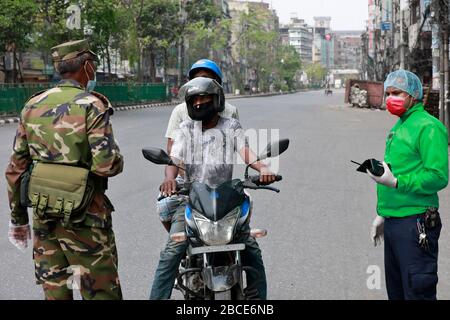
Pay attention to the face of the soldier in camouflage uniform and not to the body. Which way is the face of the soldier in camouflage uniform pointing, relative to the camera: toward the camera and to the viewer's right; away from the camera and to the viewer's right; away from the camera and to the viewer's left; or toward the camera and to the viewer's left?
away from the camera and to the viewer's right

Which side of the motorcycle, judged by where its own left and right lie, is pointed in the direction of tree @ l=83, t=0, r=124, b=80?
back

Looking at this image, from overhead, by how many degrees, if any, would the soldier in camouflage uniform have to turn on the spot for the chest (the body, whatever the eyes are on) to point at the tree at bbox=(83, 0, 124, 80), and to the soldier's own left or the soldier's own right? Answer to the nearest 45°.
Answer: approximately 45° to the soldier's own left

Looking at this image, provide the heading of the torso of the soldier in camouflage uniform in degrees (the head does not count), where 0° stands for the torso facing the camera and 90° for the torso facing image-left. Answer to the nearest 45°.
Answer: approximately 225°

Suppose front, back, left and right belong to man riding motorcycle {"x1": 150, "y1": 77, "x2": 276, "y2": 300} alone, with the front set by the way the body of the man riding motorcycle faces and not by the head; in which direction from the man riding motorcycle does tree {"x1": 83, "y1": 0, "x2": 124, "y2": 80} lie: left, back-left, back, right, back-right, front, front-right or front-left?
back

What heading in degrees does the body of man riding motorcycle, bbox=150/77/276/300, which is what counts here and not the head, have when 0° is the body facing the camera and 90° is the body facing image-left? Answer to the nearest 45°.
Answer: approximately 0°

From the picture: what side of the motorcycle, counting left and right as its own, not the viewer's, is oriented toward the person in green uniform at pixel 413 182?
left

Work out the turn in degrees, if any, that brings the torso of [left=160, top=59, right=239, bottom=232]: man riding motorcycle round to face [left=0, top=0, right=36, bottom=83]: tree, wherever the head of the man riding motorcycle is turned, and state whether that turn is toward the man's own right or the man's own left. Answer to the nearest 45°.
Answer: approximately 180°

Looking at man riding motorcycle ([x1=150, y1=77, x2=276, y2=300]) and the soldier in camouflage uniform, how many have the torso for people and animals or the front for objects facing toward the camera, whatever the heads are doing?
1

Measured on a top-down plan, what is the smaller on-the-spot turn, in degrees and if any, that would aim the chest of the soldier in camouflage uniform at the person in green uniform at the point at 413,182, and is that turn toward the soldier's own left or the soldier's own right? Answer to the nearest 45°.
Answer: approximately 45° to the soldier's own right
